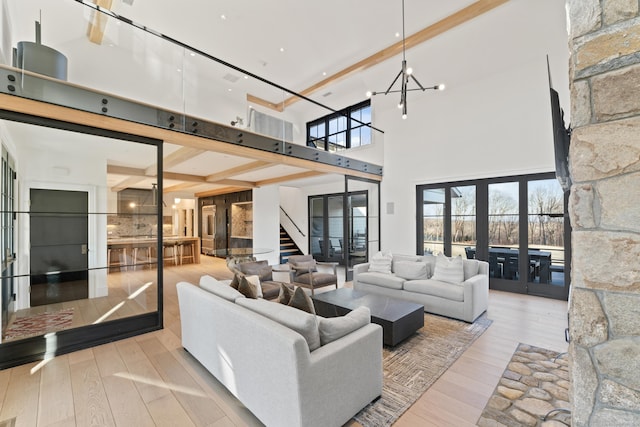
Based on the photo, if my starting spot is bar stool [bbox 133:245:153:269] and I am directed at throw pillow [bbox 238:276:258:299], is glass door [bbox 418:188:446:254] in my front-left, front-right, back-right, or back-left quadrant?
front-left

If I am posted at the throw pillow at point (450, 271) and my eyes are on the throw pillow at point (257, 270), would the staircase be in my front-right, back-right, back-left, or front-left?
front-right

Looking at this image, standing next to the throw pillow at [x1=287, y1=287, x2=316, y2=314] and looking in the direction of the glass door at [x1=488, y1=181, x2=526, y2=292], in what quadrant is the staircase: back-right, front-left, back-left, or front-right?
front-left

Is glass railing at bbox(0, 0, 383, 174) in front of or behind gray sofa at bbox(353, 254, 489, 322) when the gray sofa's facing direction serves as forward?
in front

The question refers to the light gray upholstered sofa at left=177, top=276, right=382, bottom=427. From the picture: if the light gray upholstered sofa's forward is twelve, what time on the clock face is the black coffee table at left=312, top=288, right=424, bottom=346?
The black coffee table is roughly at 12 o'clock from the light gray upholstered sofa.
